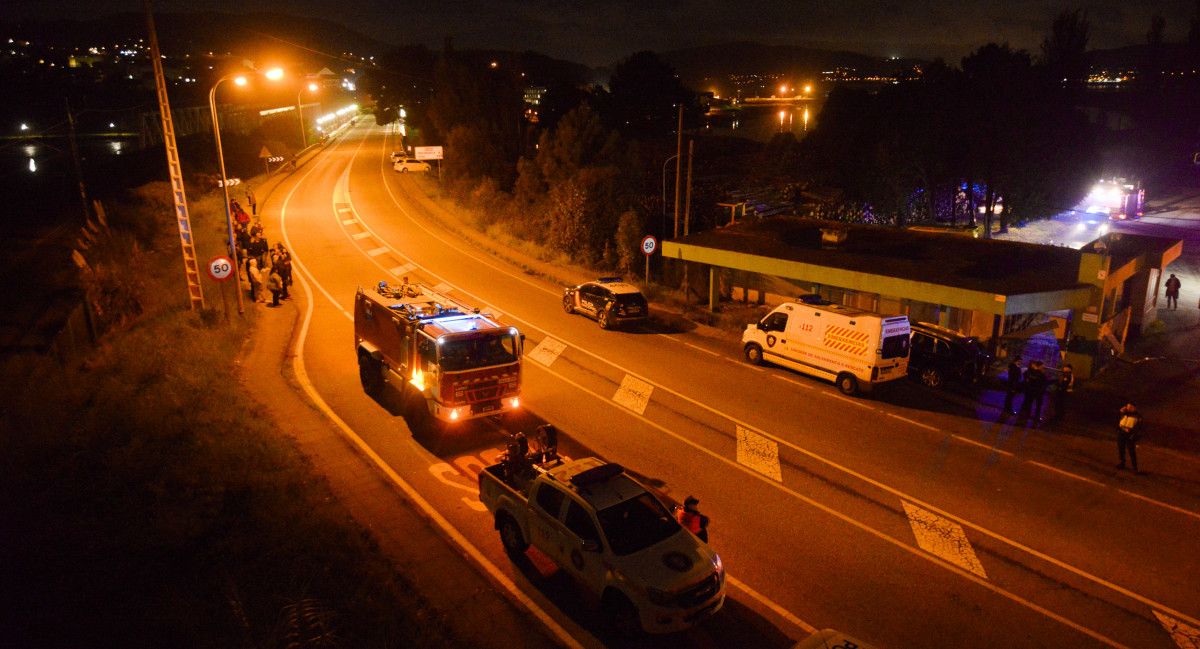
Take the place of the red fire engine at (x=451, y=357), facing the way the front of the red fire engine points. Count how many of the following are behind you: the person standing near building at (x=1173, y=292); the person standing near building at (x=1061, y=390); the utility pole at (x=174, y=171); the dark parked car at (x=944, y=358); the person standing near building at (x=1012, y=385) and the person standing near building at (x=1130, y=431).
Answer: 1

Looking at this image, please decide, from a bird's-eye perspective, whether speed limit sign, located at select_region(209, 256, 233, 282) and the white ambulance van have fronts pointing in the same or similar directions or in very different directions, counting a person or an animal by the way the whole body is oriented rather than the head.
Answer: very different directions

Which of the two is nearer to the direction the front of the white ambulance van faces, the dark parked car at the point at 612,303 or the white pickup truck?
the dark parked car

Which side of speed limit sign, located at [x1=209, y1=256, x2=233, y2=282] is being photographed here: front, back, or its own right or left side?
front

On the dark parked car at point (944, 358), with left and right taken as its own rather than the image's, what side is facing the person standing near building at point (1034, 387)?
back

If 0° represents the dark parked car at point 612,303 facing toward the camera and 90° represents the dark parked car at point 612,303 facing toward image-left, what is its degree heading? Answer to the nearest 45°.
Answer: approximately 135°

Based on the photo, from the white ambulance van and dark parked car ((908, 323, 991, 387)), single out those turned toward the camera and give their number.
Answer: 0

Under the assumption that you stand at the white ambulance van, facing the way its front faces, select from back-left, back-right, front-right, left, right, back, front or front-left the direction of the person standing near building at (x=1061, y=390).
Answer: back-right

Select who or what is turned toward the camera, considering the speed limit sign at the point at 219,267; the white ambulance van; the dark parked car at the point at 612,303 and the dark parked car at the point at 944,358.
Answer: the speed limit sign

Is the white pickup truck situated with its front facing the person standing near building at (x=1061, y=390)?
no

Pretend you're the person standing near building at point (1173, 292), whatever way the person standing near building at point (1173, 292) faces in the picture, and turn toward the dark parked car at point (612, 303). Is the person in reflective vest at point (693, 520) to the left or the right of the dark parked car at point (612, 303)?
left

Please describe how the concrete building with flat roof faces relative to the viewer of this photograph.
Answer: facing the viewer and to the left of the viewer

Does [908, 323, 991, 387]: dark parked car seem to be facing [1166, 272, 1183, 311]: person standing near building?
no

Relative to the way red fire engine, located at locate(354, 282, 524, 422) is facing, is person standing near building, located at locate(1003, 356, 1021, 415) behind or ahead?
ahead

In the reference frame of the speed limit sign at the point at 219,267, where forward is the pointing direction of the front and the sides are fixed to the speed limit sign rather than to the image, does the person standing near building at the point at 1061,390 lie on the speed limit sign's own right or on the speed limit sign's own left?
on the speed limit sign's own left

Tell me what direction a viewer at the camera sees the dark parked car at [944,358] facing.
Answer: facing away from the viewer and to the left of the viewer

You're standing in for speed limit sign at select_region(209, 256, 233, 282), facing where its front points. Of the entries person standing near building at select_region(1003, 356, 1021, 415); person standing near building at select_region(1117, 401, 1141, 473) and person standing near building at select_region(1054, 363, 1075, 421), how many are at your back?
0

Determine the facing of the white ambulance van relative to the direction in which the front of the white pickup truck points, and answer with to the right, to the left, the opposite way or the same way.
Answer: the opposite way

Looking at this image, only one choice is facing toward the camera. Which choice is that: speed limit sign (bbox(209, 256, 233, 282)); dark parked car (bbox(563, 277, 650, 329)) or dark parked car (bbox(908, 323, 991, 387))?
the speed limit sign
